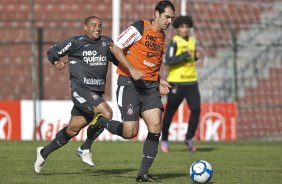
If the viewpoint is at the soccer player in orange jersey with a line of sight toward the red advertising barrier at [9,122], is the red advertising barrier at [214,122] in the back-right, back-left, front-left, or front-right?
front-right

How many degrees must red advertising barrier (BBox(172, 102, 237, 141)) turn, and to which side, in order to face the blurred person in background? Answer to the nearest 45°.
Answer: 0° — it already faces them

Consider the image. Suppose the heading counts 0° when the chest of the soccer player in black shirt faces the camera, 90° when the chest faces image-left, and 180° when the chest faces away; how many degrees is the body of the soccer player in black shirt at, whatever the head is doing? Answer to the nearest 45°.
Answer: approximately 315°

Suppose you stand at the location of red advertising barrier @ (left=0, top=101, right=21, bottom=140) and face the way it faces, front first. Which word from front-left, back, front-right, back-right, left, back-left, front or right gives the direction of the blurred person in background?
front-left

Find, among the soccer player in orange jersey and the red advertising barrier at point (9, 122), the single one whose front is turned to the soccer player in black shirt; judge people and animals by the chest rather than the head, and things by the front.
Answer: the red advertising barrier

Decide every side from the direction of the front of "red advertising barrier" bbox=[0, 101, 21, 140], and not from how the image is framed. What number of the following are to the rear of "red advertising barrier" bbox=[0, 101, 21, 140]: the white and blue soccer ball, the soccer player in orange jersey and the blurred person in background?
0

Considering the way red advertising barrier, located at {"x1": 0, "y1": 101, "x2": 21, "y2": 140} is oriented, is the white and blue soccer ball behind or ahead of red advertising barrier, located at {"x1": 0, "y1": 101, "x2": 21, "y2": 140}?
ahead

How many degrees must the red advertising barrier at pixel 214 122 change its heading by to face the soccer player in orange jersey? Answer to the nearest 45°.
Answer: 0° — it already faces them

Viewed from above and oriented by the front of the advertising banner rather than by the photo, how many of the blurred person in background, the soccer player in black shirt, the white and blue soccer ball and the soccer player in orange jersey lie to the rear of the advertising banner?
0

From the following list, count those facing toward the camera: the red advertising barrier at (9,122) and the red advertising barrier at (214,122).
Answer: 2

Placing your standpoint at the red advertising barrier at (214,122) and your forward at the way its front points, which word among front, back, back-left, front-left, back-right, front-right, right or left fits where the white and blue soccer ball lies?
front

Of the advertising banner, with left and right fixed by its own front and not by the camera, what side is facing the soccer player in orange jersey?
front

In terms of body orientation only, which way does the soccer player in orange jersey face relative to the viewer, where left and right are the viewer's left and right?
facing the viewer and to the right of the viewer

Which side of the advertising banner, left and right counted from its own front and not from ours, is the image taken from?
front

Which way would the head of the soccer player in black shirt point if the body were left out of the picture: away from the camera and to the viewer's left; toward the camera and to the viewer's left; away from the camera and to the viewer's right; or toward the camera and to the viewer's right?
toward the camera and to the viewer's right

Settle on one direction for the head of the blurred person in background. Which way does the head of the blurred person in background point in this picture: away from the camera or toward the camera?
toward the camera

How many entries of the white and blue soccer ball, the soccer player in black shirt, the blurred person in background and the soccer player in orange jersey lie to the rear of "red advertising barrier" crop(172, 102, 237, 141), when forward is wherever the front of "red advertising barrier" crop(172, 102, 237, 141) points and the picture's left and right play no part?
0

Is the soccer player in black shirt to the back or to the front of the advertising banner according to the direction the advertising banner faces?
to the front

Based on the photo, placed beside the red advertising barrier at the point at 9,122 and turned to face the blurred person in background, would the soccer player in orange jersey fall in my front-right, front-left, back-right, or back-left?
front-right

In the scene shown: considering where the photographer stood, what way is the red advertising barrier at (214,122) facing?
facing the viewer

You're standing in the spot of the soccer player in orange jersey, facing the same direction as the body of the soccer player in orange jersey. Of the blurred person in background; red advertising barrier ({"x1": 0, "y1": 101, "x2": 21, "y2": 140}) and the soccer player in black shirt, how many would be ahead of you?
0

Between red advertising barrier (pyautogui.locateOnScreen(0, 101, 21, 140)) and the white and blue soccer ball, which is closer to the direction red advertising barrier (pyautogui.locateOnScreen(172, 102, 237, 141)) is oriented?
the white and blue soccer ball
